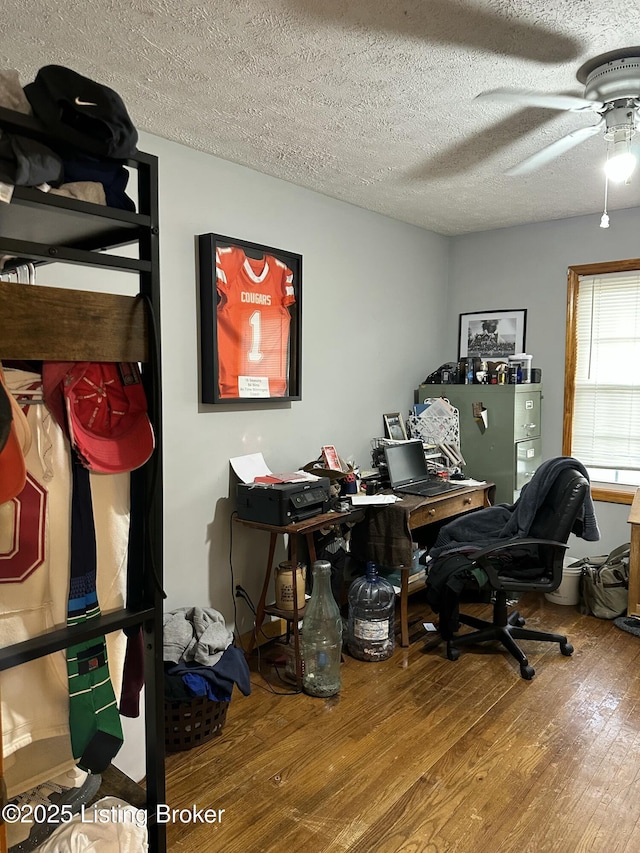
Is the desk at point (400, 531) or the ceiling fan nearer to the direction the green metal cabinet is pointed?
the ceiling fan

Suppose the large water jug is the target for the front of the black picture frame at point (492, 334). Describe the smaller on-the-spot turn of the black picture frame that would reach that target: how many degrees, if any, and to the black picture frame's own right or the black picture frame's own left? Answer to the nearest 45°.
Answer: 0° — it already faces it

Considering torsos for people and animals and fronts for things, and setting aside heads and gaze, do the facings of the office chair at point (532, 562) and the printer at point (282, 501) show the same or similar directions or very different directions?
very different directions

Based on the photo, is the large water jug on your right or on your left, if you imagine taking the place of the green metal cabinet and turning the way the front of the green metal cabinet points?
on your right

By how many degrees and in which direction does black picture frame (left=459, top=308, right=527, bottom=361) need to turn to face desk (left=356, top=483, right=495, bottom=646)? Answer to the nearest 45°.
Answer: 0° — it already faces it

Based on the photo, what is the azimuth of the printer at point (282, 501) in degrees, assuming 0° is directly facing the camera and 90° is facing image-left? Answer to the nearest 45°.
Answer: approximately 315°

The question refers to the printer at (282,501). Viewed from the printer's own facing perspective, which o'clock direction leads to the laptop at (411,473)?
The laptop is roughly at 9 o'clock from the printer.

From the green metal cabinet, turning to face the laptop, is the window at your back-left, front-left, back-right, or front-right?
back-left

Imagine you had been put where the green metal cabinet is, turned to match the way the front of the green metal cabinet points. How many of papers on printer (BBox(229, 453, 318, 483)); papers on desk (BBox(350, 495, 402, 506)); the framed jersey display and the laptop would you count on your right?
4

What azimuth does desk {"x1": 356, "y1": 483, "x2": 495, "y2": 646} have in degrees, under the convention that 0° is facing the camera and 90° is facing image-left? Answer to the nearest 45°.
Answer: approximately 315°

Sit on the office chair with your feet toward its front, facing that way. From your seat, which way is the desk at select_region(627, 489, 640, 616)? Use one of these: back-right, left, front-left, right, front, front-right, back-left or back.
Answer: back-right

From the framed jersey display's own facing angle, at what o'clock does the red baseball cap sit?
The red baseball cap is roughly at 2 o'clock from the framed jersey display.

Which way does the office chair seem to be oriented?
to the viewer's left
